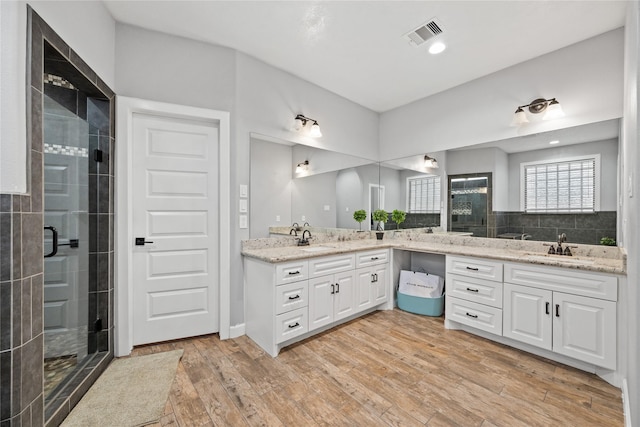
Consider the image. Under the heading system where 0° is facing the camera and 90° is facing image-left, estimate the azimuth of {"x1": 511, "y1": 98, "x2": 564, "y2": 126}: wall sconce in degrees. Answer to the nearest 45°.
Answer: approximately 45°

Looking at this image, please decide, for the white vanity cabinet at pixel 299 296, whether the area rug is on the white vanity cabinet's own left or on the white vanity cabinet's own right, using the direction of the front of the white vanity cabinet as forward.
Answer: on the white vanity cabinet's own right

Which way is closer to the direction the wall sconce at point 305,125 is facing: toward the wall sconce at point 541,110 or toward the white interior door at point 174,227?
the wall sconce

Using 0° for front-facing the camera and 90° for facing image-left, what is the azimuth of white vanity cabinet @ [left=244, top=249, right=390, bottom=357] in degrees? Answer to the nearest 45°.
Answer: approximately 315°

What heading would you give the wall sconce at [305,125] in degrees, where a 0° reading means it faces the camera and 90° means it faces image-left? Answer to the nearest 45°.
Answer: approximately 315°
